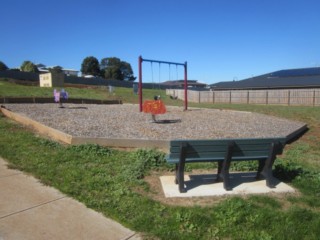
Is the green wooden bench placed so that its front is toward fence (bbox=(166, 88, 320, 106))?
yes

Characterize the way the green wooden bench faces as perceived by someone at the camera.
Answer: facing away from the viewer
